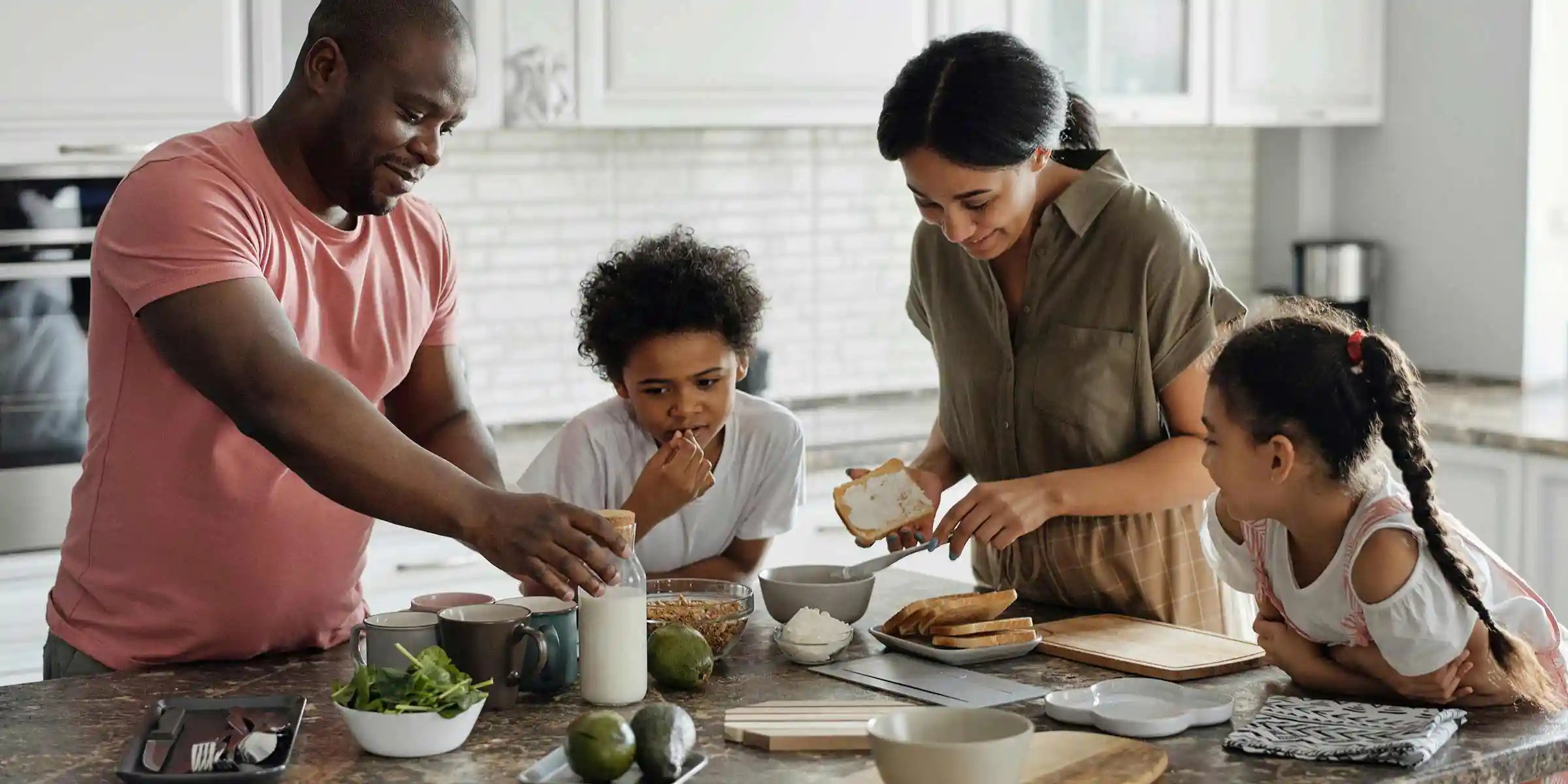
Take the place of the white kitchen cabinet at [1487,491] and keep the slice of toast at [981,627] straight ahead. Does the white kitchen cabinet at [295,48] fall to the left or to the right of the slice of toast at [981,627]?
right

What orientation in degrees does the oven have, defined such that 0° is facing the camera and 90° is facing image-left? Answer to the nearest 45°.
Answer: approximately 0°

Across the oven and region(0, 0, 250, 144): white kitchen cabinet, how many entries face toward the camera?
2

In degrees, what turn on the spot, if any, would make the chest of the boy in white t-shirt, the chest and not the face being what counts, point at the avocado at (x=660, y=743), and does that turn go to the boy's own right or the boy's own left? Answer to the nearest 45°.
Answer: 0° — they already face it

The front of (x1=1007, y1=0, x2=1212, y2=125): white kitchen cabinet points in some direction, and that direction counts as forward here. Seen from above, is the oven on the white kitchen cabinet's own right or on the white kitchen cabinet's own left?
on the white kitchen cabinet's own right

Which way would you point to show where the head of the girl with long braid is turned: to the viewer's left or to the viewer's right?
to the viewer's left

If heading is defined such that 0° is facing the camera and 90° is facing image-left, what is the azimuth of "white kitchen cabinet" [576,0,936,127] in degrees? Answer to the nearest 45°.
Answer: approximately 0°

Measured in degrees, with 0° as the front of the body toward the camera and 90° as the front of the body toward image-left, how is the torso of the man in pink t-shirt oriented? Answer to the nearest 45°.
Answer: approximately 315°

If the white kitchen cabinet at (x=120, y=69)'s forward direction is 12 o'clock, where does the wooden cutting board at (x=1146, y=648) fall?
The wooden cutting board is roughly at 11 o'clock from the white kitchen cabinet.
